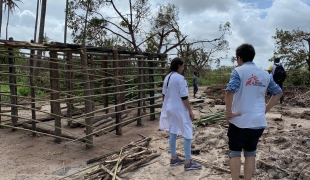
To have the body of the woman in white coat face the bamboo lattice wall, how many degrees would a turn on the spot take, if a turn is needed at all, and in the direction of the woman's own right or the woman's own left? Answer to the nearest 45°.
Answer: approximately 90° to the woman's own left

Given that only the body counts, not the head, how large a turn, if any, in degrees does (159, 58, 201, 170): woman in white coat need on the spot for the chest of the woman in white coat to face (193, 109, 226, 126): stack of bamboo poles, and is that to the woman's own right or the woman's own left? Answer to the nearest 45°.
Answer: approximately 45° to the woman's own left

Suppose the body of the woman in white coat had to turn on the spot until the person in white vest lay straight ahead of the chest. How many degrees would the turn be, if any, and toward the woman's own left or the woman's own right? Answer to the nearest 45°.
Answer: approximately 90° to the woman's own right
